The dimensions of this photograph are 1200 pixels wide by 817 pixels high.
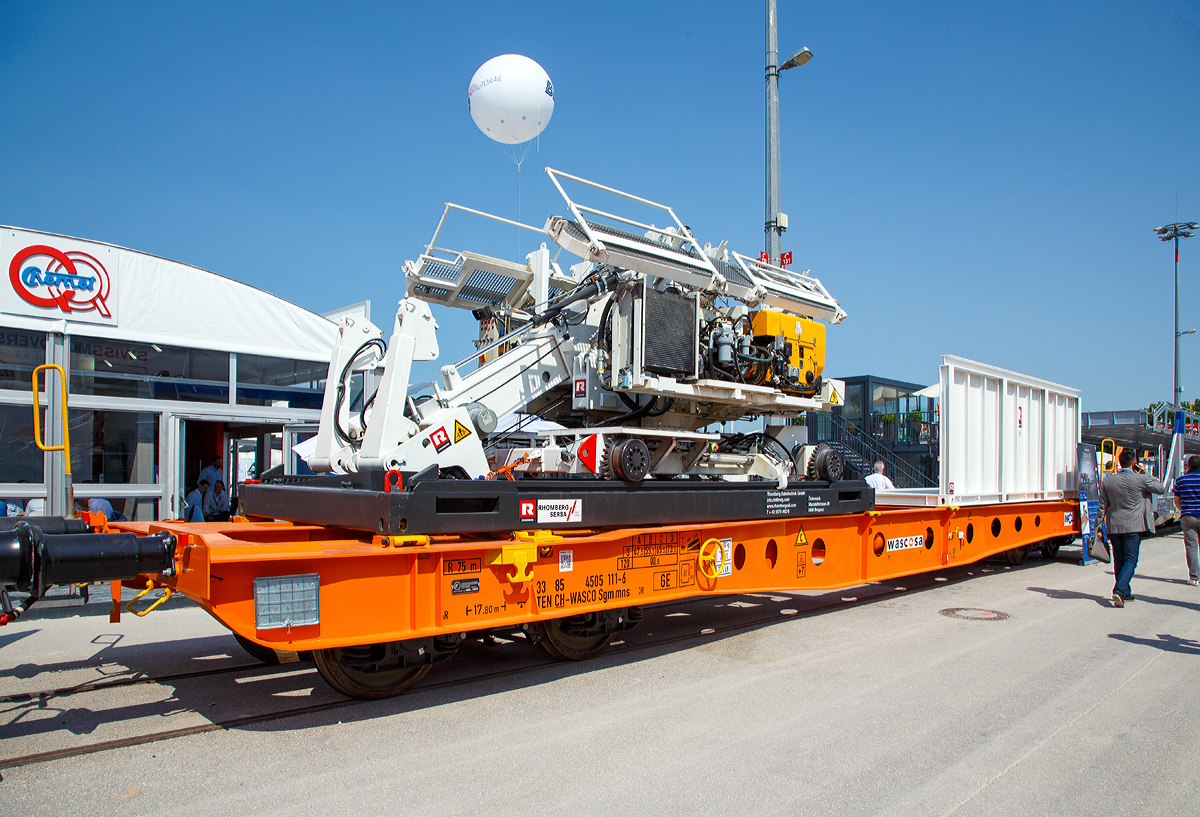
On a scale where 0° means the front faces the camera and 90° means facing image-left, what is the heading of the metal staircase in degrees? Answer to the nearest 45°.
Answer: approximately 270°

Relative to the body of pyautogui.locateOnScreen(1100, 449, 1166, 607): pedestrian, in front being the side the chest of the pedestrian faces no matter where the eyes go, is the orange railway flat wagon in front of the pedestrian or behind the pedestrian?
behind

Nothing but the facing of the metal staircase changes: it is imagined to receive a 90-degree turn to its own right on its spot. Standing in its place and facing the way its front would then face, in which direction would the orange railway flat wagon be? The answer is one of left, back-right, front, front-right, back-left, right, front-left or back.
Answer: front

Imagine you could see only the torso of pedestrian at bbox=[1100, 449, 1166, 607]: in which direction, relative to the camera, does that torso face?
away from the camera

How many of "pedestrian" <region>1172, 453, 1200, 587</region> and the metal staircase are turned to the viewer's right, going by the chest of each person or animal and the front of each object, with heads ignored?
1

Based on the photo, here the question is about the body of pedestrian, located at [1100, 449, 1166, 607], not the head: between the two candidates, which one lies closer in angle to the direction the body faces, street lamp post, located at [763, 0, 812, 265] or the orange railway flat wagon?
the street lamp post
